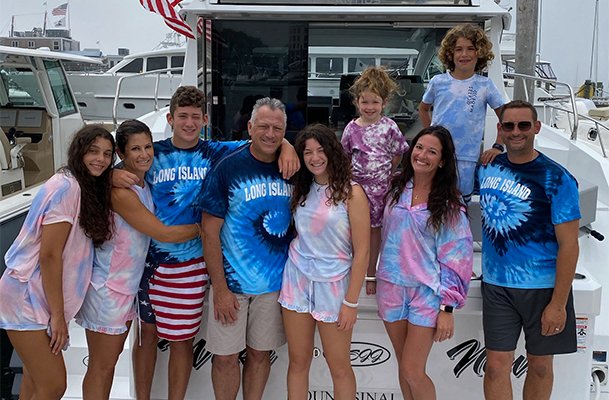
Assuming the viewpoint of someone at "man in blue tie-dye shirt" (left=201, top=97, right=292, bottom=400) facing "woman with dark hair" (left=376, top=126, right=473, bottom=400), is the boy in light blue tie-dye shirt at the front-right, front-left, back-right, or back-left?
front-left

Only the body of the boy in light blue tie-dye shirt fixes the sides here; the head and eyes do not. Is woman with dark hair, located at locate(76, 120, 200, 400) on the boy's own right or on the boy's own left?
on the boy's own right

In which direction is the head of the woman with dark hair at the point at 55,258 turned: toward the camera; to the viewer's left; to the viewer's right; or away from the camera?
toward the camera

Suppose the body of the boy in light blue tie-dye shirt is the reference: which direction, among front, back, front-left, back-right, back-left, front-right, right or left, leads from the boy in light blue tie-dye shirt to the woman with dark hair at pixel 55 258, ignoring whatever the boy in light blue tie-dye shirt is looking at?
front-right

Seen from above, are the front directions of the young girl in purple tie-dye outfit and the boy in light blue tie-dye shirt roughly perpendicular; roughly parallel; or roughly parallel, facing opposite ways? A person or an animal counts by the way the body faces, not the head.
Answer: roughly parallel

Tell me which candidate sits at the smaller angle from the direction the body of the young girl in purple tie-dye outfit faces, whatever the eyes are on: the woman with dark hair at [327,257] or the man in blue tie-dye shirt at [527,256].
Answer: the woman with dark hair

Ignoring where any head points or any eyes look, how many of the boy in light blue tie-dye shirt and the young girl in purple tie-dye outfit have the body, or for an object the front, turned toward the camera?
2

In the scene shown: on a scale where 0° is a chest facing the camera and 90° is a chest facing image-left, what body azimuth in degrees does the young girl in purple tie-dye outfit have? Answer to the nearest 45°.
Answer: approximately 0°

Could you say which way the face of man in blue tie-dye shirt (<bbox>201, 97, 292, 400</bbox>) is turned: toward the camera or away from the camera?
toward the camera

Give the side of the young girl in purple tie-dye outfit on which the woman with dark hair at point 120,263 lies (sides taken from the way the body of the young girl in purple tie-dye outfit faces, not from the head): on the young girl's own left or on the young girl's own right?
on the young girl's own right

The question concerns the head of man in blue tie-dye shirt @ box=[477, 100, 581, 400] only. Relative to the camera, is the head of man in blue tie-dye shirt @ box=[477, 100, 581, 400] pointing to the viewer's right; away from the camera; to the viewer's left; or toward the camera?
toward the camera

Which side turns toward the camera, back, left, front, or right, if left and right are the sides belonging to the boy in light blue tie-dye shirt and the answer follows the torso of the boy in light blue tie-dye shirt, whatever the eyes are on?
front

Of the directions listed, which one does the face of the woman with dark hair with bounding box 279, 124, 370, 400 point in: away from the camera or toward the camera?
toward the camera

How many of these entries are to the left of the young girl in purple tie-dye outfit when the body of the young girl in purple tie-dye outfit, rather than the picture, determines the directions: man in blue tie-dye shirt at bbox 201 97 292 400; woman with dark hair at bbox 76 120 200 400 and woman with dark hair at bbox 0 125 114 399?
0
